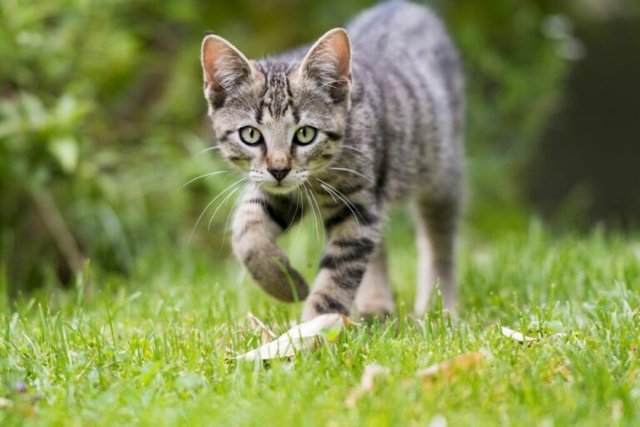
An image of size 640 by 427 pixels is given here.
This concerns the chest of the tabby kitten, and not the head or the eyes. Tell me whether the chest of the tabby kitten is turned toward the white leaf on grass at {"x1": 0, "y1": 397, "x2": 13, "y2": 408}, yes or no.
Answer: yes

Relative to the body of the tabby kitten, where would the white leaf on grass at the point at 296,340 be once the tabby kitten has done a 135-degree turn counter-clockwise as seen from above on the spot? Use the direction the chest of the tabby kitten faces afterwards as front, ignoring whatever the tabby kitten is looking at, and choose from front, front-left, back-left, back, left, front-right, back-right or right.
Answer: right

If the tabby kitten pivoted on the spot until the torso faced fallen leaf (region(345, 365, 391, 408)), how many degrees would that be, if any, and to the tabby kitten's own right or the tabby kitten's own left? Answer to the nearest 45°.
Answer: approximately 45° to the tabby kitten's own left

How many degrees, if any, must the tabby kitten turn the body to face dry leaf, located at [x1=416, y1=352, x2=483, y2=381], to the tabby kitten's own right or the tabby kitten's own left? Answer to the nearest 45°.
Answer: approximately 45° to the tabby kitten's own left

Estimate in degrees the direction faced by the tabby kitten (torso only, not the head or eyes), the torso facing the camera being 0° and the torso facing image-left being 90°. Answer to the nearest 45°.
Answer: approximately 45°

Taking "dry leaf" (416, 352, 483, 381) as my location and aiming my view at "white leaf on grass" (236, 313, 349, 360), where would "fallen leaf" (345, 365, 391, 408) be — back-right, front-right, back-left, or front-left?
front-left

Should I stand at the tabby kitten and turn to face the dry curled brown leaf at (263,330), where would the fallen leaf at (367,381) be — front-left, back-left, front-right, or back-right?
front-left

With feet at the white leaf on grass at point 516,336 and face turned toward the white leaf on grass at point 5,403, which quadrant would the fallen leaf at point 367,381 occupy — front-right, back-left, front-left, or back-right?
front-left

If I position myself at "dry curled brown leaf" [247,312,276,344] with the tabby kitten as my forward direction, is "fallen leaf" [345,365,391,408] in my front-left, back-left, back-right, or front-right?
back-right

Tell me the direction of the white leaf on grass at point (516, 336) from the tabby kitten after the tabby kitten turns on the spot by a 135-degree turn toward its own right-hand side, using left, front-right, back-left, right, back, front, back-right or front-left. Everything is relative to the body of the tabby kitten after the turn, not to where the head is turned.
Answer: back-right
